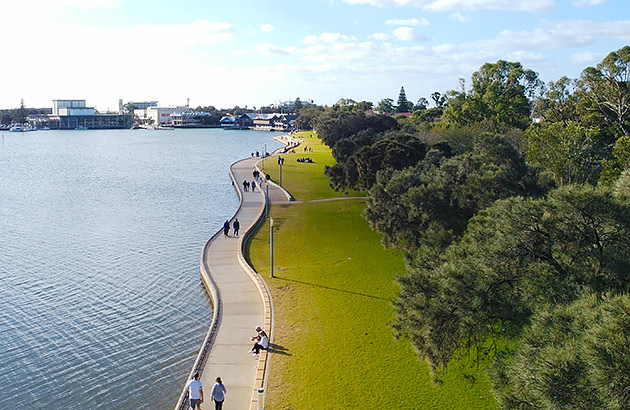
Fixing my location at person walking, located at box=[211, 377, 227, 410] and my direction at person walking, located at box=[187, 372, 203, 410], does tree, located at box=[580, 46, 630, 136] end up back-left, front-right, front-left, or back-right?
back-right

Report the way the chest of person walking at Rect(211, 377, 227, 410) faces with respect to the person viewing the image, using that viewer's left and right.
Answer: facing away from the viewer

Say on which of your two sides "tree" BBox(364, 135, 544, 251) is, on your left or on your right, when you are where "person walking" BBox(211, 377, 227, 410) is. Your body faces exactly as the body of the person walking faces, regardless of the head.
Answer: on your right

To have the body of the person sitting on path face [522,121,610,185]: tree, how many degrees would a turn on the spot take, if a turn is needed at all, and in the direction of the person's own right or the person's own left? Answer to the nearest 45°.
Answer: approximately 135° to the person's own right

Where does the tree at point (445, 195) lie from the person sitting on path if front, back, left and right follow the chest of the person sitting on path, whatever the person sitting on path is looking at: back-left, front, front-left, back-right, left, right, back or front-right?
back-right

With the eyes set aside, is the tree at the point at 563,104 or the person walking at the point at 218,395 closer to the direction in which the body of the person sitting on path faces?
the person walking

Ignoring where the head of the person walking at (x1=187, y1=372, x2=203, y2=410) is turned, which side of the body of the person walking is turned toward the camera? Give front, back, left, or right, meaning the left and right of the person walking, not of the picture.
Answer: back

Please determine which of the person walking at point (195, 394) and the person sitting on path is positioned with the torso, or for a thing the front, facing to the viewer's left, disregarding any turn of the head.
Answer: the person sitting on path

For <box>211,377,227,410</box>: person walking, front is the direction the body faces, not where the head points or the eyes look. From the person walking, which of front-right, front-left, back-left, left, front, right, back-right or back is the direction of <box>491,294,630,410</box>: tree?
back-right

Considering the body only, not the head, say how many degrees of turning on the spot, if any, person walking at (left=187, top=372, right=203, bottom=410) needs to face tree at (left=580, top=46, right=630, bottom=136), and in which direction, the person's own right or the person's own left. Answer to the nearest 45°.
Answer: approximately 45° to the person's own right

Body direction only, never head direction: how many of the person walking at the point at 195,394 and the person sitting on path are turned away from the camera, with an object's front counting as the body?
1

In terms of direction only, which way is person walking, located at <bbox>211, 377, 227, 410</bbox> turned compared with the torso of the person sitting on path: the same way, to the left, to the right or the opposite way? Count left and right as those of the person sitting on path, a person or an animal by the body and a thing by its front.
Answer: to the right

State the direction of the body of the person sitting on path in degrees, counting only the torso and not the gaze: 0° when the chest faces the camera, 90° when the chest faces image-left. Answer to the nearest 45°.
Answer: approximately 90°

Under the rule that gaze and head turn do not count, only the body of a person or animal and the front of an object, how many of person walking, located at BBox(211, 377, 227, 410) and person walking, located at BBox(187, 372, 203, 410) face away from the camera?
2
